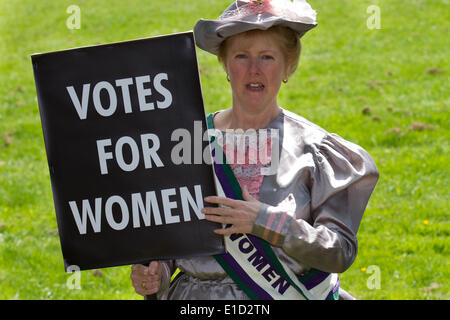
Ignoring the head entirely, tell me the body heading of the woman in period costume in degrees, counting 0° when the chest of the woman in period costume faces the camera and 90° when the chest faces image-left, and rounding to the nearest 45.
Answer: approximately 45°
